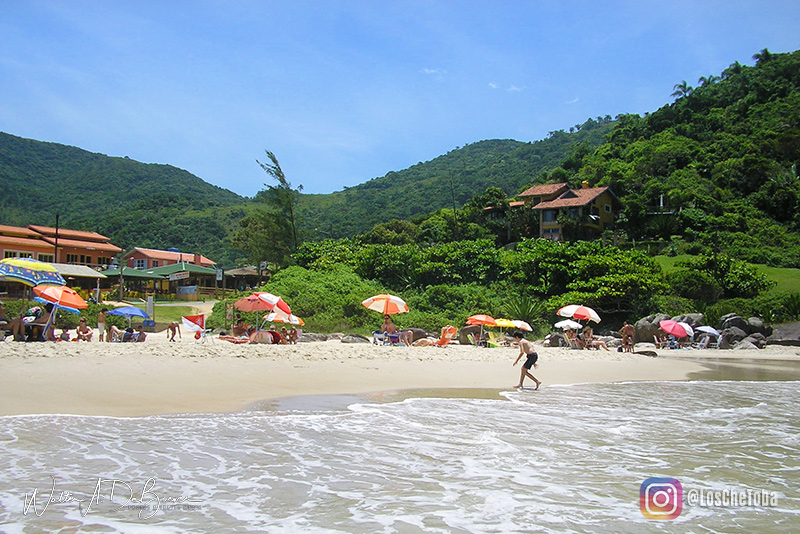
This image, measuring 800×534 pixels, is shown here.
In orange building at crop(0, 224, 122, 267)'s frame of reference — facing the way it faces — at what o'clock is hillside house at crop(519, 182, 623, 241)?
The hillside house is roughly at 10 o'clock from the orange building.

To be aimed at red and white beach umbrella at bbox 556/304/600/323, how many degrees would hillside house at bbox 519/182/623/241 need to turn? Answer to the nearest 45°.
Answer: approximately 45° to its left

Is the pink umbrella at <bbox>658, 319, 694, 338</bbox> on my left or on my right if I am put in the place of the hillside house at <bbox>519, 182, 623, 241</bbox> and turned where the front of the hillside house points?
on my left

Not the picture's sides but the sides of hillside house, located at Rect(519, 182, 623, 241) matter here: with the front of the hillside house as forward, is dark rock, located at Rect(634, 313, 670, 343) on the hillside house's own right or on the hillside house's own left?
on the hillside house's own left

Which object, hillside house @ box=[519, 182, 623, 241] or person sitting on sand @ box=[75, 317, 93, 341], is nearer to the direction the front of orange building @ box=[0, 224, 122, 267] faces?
the person sitting on sand

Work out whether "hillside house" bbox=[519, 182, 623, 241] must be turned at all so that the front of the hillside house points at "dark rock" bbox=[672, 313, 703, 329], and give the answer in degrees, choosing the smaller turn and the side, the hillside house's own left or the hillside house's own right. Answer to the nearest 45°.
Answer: approximately 45° to the hillside house's own left

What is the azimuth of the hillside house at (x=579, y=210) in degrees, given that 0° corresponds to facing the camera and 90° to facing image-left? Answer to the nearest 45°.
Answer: approximately 45°

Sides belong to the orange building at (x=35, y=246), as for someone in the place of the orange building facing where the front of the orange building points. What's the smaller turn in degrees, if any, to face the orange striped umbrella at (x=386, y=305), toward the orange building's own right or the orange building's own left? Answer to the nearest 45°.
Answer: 0° — it already faces it

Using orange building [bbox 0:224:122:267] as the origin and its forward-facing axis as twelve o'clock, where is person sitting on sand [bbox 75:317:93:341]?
The person sitting on sand is roughly at 12 o'clock from the orange building.

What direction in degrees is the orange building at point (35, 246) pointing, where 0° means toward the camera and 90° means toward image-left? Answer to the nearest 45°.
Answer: approximately 0°
